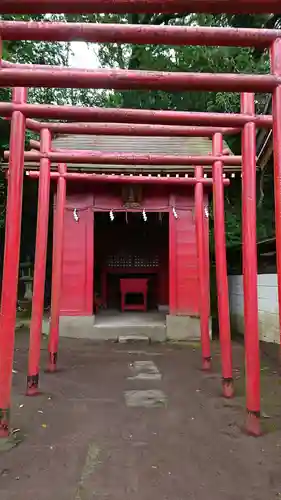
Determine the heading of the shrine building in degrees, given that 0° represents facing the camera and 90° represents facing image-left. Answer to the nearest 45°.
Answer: approximately 0°
